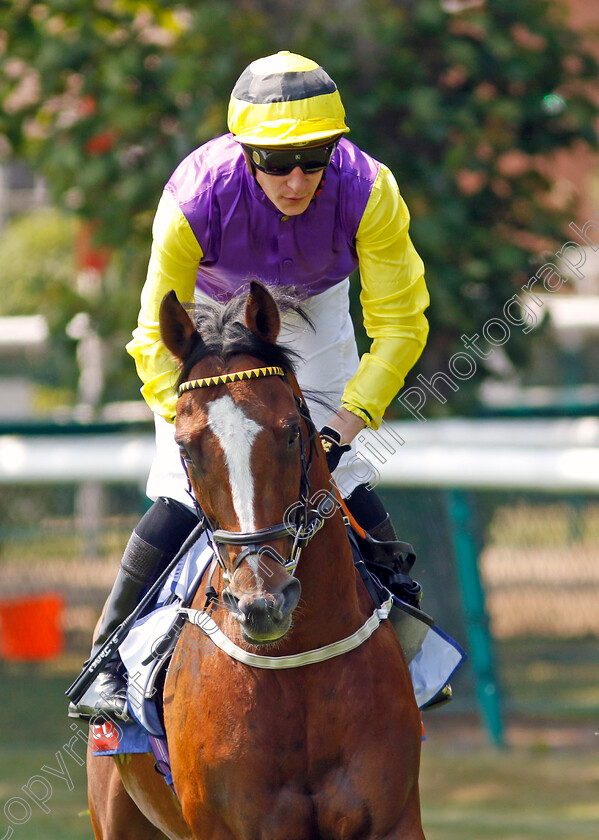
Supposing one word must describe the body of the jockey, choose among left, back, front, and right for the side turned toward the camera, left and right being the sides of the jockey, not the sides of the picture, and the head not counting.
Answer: front

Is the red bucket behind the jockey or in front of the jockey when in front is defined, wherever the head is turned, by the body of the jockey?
behind
